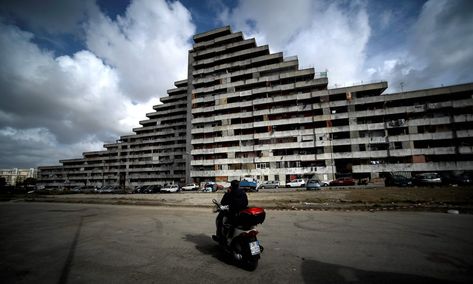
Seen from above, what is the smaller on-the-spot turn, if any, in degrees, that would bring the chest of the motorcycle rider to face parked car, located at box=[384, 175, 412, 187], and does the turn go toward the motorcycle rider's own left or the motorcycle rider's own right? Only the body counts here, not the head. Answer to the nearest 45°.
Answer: approximately 90° to the motorcycle rider's own right

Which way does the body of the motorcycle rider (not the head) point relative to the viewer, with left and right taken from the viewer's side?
facing away from the viewer and to the left of the viewer

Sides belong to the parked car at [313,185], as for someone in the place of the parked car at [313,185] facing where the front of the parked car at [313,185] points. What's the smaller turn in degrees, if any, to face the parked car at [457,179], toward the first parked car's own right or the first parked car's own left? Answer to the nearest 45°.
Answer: approximately 90° to the first parked car's own left

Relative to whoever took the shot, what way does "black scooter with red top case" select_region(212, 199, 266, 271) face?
facing away from the viewer and to the left of the viewer
